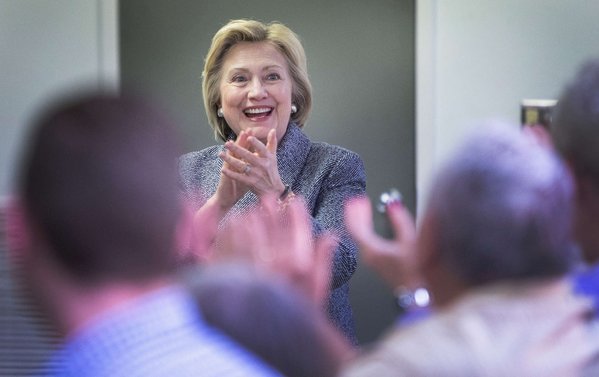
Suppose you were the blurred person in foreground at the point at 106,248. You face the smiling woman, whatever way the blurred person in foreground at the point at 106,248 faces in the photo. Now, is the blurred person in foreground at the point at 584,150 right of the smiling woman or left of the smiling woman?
right

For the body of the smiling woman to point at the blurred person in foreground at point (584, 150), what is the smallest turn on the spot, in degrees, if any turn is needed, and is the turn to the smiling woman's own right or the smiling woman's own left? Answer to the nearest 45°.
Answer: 0° — they already face them

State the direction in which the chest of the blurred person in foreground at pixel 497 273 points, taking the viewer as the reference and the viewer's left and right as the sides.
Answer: facing away from the viewer and to the left of the viewer

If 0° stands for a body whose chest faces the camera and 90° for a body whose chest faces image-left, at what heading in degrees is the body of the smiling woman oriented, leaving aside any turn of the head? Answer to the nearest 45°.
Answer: approximately 0°

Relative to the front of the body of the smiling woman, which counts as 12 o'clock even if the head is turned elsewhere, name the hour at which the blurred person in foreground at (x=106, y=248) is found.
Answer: The blurred person in foreground is roughly at 12 o'clock from the smiling woman.
